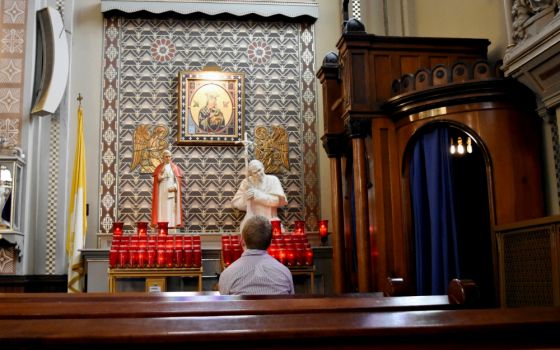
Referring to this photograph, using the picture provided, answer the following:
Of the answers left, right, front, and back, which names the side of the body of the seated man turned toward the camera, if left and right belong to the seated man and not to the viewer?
back

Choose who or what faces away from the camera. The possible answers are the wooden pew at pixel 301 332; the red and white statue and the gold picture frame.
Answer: the wooden pew

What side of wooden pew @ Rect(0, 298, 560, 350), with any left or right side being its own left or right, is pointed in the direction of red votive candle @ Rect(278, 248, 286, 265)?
front

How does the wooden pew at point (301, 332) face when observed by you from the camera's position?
facing away from the viewer

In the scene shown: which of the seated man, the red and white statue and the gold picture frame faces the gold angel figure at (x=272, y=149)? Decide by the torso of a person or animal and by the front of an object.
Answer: the seated man

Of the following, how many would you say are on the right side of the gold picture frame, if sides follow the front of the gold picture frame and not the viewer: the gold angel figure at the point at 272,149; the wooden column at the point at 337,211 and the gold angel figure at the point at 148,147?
1

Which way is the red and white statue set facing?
toward the camera

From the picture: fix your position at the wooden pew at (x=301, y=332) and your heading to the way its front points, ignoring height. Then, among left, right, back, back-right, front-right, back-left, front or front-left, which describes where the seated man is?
front

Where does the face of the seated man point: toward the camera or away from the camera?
away from the camera

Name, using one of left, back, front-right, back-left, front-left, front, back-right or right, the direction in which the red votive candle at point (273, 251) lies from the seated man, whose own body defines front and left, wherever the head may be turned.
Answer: front

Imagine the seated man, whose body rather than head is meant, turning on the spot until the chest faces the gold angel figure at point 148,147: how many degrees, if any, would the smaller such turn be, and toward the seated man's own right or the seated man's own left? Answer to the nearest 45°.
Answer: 0° — they already face it

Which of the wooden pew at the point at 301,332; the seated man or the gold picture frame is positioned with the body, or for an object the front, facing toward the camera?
the gold picture frame

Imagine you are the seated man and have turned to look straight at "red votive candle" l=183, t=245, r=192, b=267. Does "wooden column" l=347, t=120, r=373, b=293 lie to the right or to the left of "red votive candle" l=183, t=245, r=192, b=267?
right

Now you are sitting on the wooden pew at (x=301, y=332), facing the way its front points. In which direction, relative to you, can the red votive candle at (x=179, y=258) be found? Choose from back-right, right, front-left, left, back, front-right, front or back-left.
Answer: front

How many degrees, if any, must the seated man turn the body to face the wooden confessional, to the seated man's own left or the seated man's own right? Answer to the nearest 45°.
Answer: approximately 45° to the seated man's own right

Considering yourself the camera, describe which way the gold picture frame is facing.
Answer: facing the viewer
